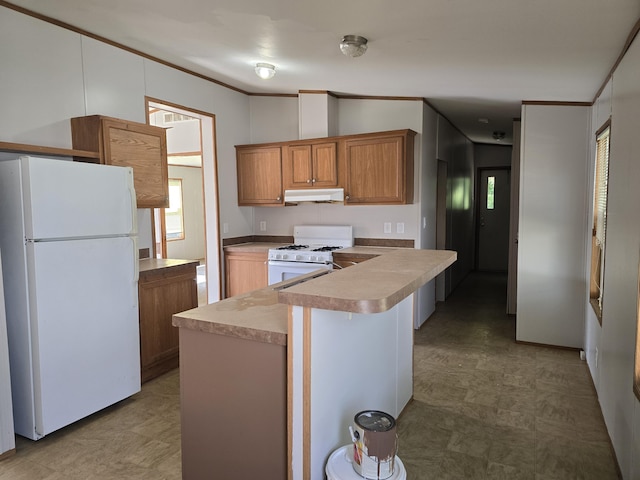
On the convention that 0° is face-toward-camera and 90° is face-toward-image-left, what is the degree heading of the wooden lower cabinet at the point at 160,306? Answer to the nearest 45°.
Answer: approximately 315°

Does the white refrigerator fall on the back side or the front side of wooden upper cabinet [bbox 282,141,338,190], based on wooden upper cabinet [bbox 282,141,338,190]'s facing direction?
on the front side

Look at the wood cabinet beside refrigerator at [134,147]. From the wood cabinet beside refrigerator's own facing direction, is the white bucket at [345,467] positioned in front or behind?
in front

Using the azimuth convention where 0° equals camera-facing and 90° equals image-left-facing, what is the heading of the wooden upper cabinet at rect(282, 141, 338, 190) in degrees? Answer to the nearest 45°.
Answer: approximately 0°

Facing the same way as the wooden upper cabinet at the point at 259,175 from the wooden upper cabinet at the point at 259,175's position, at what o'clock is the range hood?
The range hood is roughly at 10 o'clock from the wooden upper cabinet.

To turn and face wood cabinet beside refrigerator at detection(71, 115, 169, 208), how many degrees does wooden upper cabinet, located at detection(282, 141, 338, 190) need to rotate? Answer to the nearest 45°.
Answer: approximately 45° to its right
